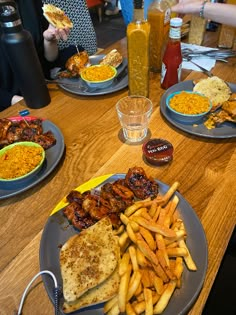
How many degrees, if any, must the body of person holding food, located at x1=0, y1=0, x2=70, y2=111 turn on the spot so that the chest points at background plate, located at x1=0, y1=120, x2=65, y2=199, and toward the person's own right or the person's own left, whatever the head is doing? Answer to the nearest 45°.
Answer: approximately 45° to the person's own right

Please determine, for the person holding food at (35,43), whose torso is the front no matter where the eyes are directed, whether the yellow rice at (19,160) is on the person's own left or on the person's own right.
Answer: on the person's own right

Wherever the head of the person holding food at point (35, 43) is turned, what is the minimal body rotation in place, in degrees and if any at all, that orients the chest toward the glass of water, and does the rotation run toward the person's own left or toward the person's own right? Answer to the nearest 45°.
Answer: approximately 45° to the person's own right

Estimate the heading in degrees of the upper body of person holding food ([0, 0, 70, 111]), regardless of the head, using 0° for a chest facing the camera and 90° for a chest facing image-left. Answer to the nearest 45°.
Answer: approximately 315°

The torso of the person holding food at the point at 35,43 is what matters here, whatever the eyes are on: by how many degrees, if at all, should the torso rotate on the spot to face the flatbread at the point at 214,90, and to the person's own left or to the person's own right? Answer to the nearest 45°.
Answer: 0° — they already face it

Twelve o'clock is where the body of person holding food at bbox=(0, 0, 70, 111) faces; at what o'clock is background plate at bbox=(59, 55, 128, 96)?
The background plate is roughly at 11 o'clock from the person holding food.

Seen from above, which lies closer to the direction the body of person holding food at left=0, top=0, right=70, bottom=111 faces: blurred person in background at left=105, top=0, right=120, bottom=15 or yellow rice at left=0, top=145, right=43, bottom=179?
the yellow rice

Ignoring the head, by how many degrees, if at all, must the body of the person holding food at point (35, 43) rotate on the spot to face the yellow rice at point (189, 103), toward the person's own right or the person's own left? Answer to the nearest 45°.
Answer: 0° — they already face it
